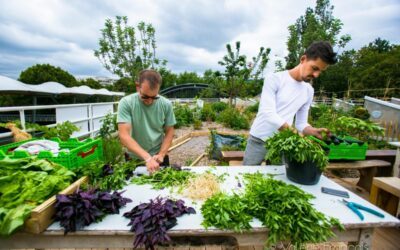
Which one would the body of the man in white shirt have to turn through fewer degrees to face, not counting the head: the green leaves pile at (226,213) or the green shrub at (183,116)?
the green leaves pile

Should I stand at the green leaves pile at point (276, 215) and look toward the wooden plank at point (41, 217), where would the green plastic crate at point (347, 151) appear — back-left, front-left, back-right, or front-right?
back-right

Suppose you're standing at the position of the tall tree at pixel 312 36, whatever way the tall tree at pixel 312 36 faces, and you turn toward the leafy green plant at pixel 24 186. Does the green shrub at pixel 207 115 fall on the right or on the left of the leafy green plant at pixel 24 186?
right

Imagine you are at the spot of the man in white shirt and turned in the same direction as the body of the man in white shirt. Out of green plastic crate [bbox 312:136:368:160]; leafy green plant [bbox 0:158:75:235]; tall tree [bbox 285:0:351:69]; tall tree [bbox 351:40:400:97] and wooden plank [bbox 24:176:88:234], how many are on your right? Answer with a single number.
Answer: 2
